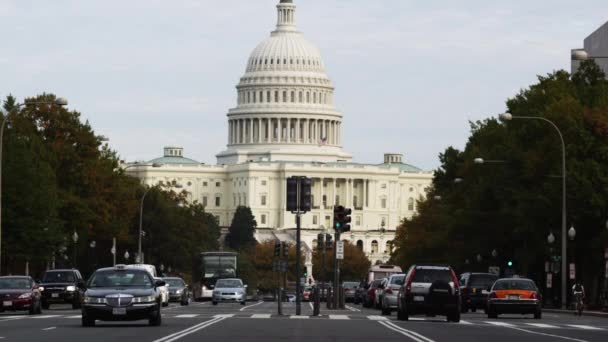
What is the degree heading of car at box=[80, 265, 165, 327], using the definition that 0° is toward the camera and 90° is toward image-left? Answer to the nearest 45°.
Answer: approximately 0°
